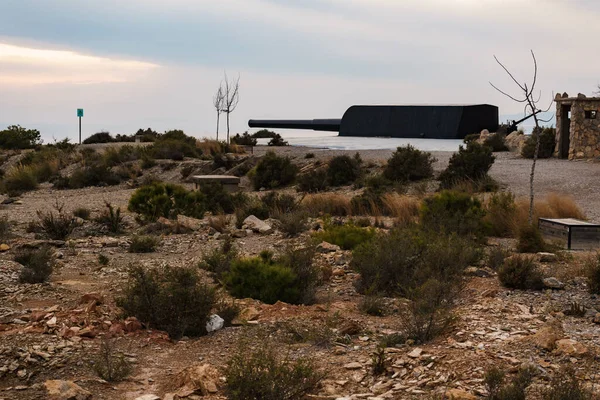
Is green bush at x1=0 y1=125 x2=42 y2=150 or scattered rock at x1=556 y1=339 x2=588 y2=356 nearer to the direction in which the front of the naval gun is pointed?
the green bush

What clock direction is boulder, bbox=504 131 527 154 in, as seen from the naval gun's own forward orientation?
The boulder is roughly at 7 o'clock from the naval gun.

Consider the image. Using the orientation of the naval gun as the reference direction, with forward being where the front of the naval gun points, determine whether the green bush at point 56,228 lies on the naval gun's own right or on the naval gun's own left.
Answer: on the naval gun's own left

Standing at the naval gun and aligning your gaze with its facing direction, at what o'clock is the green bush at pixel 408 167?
The green bush is roughly at 9 o'clock from the naval gun.

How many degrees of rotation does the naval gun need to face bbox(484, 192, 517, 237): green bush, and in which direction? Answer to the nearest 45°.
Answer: approximately 90° to its left

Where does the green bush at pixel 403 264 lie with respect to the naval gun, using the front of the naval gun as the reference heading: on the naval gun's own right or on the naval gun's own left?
on the naval gun's own left

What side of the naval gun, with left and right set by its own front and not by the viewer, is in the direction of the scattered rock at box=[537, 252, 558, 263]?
left

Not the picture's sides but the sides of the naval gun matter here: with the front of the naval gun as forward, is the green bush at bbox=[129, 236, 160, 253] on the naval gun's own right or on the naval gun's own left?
on the naval gun's own left

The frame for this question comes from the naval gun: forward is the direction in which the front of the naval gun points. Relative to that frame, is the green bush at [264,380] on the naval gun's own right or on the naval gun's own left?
on the naval gun's own left

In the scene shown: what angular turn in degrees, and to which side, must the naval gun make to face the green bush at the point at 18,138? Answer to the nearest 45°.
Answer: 0° — it already faces it

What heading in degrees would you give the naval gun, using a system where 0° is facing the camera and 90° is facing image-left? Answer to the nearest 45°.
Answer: approximately 90°

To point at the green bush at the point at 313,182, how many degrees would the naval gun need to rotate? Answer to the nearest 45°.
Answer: approximately 90° to its left
